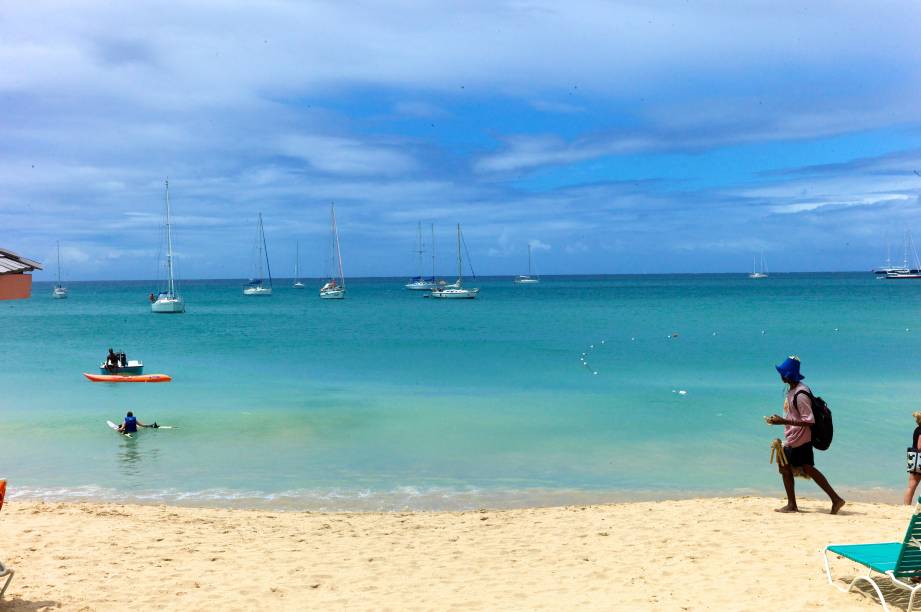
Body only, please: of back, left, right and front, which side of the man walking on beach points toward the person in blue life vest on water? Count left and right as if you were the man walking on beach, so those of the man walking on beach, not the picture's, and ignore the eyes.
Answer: front

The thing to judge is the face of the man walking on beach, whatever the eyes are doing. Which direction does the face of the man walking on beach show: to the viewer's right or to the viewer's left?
to the viewer's left

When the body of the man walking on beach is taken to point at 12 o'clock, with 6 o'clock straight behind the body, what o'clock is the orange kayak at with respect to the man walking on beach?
The orange kayak is roughly at 1 o'clock from the man walking on beach.

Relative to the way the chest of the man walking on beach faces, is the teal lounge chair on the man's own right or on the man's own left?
on the man's own left

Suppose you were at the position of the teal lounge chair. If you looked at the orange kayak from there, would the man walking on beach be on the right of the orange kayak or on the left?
right

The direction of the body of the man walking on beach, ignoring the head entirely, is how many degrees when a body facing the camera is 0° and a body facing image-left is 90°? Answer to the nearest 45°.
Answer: approximately 90°
